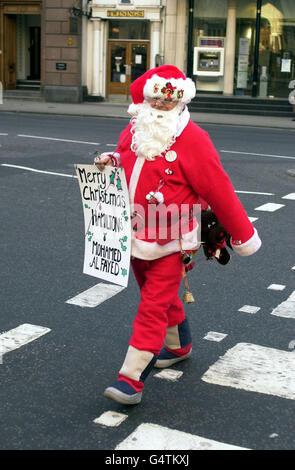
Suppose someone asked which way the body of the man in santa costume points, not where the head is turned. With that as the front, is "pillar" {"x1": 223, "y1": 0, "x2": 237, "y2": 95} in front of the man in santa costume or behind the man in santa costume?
behind

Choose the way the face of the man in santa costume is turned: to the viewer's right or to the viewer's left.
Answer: to the viewer's left

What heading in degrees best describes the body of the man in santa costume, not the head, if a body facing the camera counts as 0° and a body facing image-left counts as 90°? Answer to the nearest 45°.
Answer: approximately 45°

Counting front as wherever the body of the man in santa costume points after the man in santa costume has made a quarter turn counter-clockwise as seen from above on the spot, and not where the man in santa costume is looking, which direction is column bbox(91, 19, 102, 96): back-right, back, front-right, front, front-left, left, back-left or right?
back-left

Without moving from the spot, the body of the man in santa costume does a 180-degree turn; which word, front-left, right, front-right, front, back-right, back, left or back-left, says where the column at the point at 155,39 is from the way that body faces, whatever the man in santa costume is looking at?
front-left
